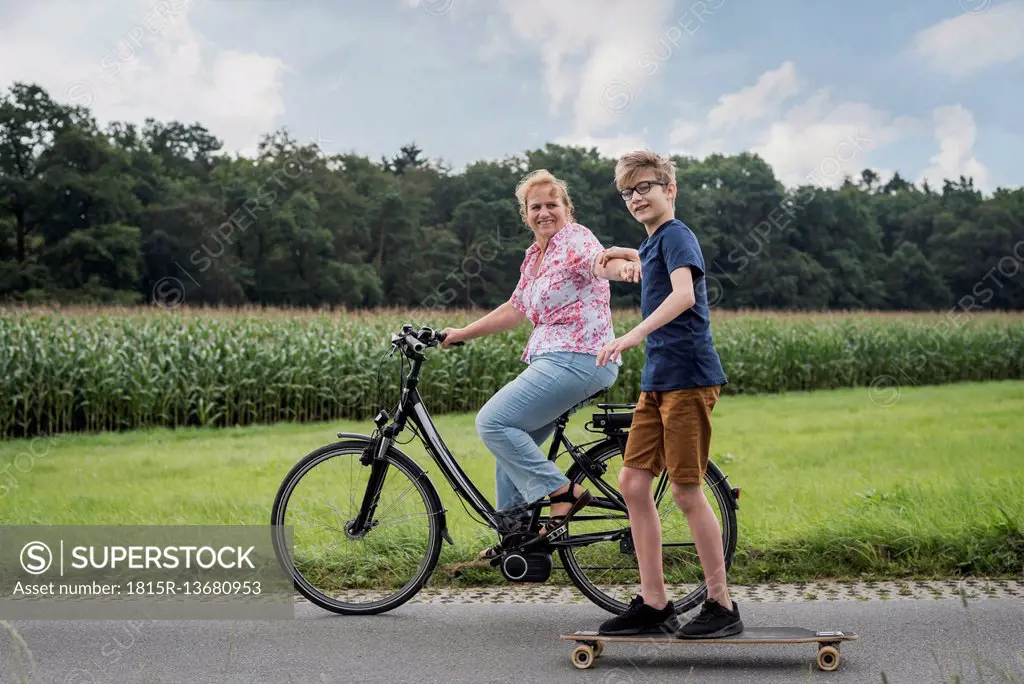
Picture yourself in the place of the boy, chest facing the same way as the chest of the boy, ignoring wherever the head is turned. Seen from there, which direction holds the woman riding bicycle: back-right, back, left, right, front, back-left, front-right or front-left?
right

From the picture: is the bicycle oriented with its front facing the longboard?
no

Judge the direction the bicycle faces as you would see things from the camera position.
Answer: facing to the left of the viewer

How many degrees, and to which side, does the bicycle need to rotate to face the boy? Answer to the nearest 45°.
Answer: approximately 135° to its left

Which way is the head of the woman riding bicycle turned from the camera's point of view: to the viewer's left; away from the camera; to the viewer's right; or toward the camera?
toward the camera

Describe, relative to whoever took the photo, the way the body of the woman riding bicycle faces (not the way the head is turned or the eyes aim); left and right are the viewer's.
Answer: facing the viewer and to the left of the viewer

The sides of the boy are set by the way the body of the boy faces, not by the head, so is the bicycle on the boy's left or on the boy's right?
on the boy's right
